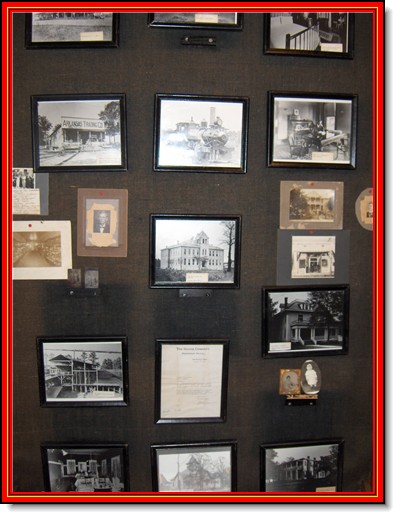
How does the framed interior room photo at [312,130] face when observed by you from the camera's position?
facing the viewer

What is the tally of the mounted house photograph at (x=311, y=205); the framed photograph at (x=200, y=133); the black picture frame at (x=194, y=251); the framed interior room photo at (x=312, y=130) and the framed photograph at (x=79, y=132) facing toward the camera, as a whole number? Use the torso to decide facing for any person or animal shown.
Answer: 5

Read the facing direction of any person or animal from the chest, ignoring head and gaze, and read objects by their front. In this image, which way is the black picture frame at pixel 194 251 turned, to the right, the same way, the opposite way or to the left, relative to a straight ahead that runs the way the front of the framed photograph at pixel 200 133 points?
the same way

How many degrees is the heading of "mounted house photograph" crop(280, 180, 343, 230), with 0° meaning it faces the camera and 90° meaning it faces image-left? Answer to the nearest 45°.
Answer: approximately 0°

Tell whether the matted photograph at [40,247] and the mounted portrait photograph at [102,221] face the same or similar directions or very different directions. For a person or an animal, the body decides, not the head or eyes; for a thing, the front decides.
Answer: same or similar directions

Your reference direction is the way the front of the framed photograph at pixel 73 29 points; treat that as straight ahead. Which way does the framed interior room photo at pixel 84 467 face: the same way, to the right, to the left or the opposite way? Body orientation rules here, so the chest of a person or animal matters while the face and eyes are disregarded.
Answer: the same way

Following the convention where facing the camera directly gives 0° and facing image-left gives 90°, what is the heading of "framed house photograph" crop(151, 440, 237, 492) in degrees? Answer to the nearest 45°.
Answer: approximately 0°

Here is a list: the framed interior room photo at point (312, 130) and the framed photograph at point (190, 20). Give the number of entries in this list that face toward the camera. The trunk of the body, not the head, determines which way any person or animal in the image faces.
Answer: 2

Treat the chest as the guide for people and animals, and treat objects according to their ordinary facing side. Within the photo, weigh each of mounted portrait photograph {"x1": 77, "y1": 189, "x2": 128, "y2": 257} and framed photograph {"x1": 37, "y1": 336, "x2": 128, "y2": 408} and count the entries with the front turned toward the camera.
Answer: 2

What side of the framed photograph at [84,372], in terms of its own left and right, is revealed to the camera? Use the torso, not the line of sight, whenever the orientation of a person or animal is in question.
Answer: front

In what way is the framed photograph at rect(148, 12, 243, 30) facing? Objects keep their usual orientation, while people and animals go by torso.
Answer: toward the camera

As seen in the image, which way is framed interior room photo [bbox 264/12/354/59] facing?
toward the camera
